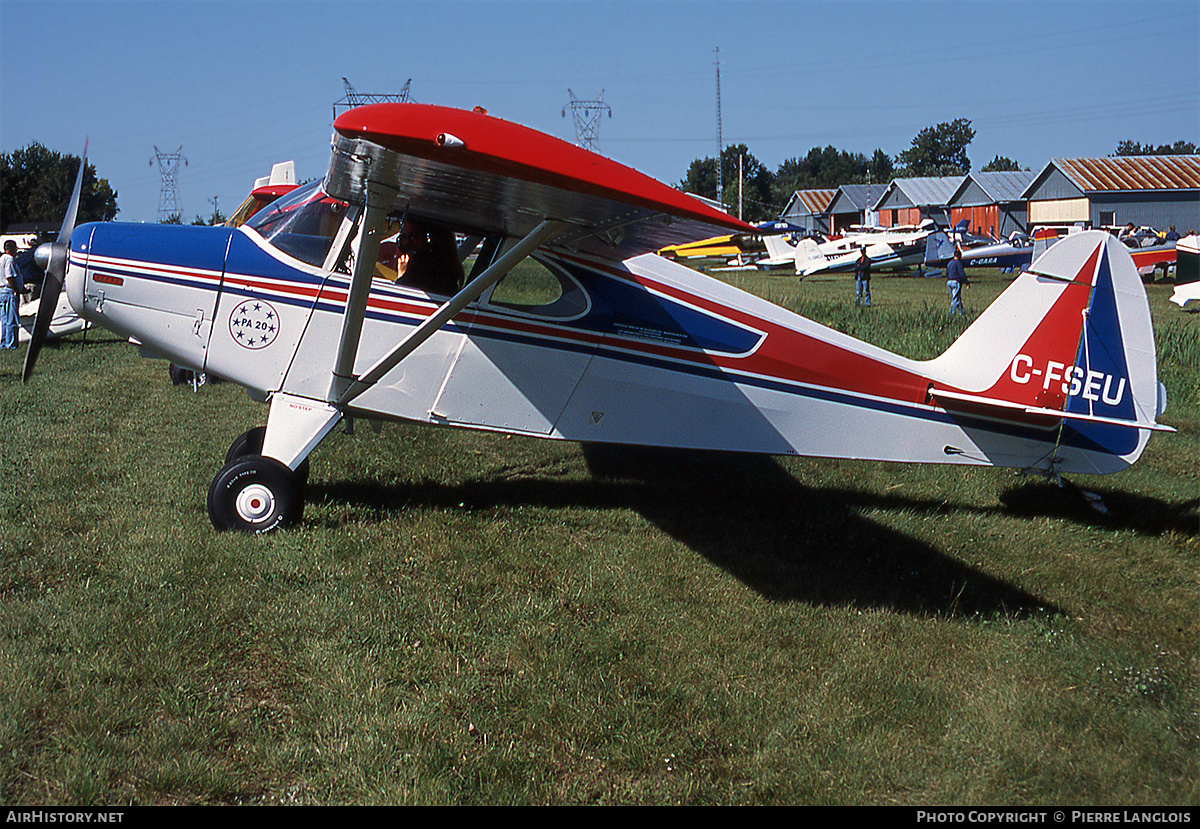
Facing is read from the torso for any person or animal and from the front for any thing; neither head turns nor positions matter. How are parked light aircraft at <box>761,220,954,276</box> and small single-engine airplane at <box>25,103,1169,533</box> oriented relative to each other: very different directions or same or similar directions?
very different directions

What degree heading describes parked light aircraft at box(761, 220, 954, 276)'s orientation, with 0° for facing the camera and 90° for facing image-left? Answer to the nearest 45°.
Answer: approximately 270°

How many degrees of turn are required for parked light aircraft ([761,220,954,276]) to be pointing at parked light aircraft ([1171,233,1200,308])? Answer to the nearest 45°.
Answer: approximately 45° to its right

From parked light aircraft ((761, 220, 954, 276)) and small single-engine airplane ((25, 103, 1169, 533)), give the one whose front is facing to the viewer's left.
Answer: the small single-engine airplane

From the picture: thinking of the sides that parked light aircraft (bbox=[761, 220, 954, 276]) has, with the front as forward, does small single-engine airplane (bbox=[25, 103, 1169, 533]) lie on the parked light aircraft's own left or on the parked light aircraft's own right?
on the parked light aircraft's own right

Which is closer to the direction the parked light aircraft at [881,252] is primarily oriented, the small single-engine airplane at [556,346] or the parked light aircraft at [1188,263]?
the parked light aircraft

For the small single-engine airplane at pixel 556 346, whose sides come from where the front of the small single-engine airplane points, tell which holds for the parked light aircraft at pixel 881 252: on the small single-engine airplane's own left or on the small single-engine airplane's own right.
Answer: on the small single-engine airplane's own right

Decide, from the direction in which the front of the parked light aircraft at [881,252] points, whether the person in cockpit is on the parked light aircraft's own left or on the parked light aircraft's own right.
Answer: on the parked light aircraft's own right

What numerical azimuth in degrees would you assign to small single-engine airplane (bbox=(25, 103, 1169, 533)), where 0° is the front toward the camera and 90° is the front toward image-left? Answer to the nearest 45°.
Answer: approximately 90°

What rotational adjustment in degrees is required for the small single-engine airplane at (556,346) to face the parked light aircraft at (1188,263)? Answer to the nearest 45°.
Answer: approximately 135° to its right

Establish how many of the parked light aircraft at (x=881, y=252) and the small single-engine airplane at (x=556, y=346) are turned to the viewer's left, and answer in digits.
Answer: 1
